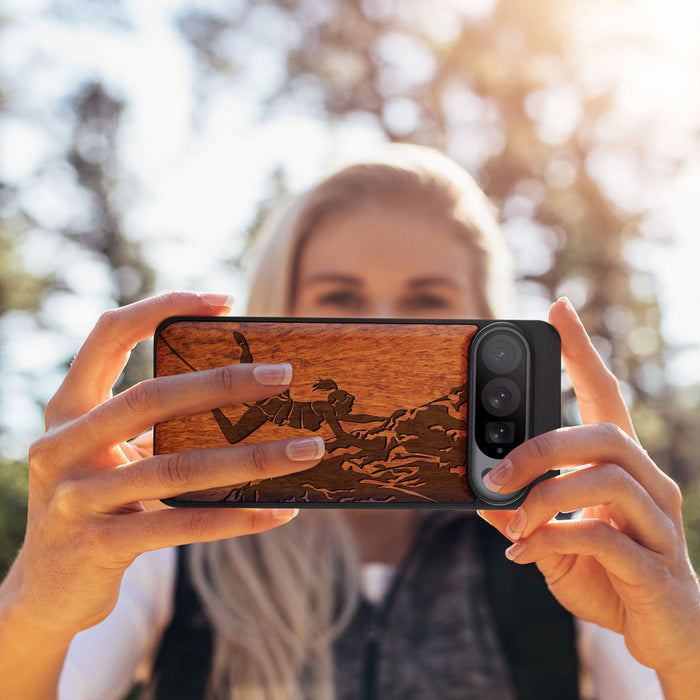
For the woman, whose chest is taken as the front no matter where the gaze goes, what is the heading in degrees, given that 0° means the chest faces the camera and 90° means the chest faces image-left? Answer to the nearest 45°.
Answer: approximately 0°
